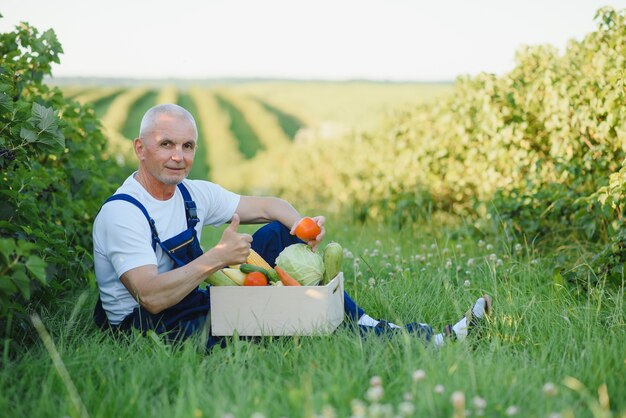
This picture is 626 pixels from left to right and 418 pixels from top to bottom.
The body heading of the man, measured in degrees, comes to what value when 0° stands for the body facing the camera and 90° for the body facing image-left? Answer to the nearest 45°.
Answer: approximately 315°

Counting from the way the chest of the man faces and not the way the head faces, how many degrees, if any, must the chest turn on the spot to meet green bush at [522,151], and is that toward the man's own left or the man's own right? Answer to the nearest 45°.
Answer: approximately 90° to the man's own left
